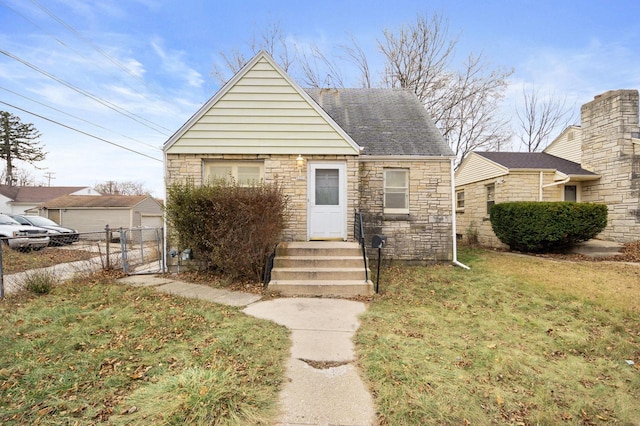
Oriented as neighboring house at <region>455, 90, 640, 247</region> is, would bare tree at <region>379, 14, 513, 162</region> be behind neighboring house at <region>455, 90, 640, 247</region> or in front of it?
behind

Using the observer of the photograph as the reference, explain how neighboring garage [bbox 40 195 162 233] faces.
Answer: facing the viewer and to the right of the viewer

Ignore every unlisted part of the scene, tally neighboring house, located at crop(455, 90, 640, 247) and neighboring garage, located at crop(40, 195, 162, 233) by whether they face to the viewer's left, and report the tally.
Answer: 0

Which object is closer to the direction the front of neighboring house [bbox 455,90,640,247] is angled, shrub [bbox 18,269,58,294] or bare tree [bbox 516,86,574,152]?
the shrub

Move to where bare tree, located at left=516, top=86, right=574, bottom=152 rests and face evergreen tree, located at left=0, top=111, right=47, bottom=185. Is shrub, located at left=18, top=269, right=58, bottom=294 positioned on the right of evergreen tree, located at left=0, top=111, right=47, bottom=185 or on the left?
left

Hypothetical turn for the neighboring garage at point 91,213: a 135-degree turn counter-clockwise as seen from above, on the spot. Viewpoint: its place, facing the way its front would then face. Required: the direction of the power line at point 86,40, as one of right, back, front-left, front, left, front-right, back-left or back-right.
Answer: back

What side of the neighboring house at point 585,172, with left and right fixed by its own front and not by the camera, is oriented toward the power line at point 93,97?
right

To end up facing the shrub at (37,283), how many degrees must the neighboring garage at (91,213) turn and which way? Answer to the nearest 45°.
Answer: approximately 45° to its right

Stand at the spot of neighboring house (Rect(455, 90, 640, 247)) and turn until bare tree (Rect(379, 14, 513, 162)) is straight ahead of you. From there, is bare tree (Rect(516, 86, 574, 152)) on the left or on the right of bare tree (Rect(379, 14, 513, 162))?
right

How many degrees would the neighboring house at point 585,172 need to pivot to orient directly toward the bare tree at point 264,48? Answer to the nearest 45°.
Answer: approximately 135° to its right

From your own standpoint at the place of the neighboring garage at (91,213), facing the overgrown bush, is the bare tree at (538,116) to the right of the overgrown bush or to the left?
left

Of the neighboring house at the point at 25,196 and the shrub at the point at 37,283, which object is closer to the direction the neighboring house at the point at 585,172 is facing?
the shrub
